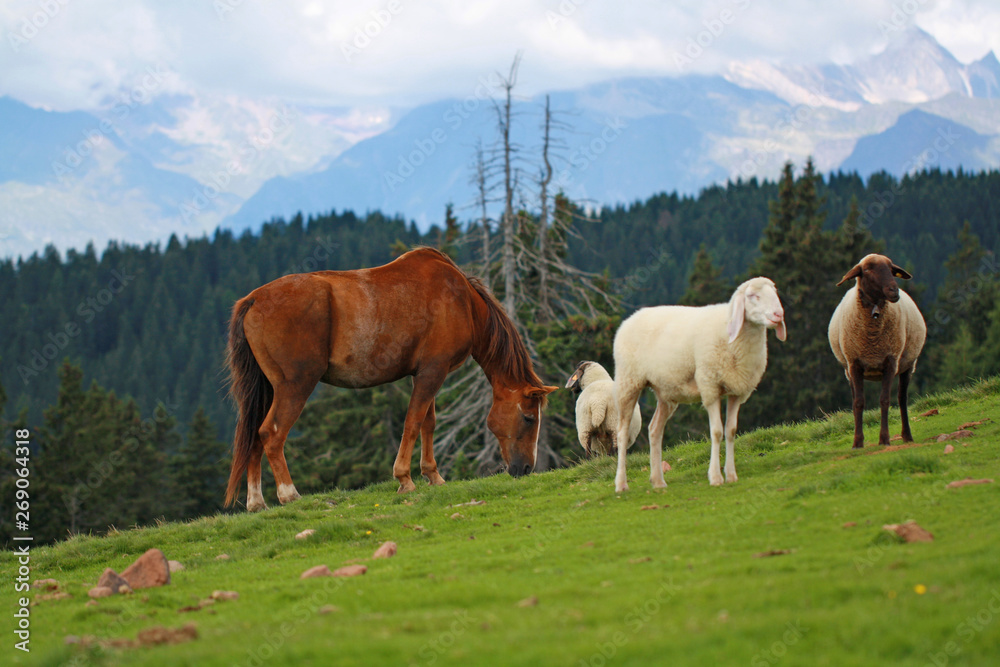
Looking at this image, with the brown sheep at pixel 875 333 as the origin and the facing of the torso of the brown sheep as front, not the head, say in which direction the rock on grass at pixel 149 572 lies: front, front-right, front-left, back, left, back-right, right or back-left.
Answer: front-right

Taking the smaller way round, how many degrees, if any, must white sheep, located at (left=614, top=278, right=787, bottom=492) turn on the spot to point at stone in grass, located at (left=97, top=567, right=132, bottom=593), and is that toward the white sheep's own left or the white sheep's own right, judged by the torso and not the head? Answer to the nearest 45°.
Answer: approximately 135° to the white sheep's own right

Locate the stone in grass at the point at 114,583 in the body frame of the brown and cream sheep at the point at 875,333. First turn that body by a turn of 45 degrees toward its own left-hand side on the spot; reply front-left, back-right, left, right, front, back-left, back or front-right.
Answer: right

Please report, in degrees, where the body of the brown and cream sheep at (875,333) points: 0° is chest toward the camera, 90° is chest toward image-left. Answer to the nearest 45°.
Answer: approximately 0°

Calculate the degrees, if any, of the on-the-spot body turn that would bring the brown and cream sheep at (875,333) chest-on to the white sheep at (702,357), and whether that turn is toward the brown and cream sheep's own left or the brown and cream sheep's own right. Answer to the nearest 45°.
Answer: approximately 45° to the brown and cream sheep's own right

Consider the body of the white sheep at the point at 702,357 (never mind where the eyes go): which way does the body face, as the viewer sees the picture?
to the viewer's right

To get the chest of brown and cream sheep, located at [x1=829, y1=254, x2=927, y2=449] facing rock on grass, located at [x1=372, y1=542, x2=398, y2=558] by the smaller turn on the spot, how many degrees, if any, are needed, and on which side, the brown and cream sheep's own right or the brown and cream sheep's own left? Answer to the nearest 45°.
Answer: approximately 45° to the brown and cream sheep's own right

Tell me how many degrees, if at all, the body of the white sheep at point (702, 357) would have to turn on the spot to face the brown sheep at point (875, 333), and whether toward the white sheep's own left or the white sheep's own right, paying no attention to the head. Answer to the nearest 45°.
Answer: approximately 45° to the white sheep's own left

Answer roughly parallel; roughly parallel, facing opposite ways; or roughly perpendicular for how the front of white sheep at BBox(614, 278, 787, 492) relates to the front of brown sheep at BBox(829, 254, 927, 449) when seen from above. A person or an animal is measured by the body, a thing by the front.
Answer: roughly perpendicular

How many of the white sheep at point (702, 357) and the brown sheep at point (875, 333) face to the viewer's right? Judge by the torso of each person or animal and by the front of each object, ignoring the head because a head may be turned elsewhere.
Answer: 1
